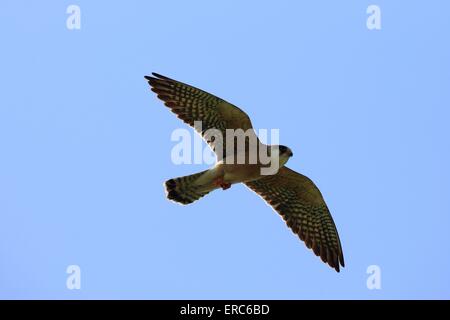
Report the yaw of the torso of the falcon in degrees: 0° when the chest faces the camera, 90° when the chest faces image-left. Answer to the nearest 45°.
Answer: approximately 270°
